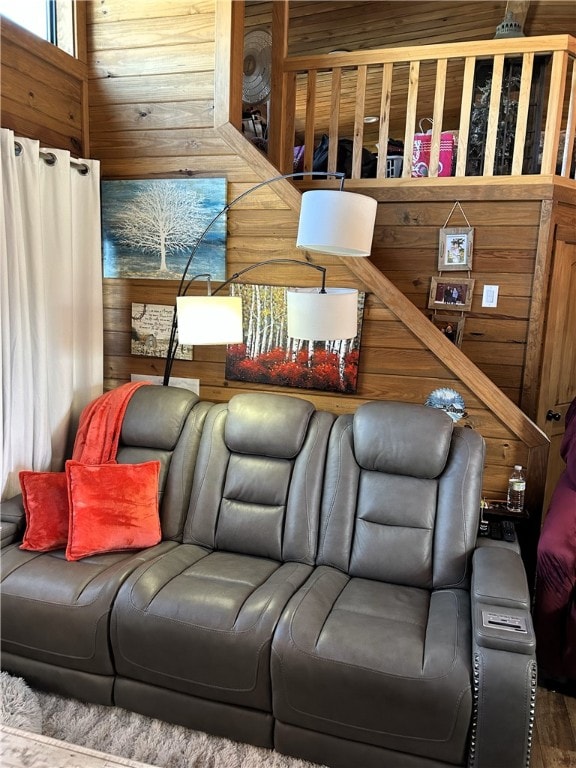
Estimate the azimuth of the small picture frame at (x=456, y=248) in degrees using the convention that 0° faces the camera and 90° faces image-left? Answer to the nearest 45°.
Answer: approximately 0°

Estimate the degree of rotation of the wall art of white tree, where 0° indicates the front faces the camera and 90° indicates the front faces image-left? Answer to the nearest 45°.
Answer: approximately 0°

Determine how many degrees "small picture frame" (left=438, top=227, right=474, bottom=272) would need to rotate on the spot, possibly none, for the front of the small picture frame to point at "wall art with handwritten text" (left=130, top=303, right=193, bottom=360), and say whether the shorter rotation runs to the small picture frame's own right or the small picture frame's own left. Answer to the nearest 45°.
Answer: approximately 45° to the small picture frame's own right

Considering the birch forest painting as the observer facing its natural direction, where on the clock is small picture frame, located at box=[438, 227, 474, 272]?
The small picture frame is roughly at 8 o'clock from the birch forest painting.

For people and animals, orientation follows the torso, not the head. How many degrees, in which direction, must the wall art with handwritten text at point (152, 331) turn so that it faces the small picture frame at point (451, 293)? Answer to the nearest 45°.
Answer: approximately 90° to its left
